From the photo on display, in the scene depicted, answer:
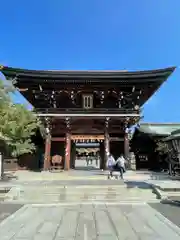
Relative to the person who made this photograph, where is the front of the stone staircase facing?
facing the viewer

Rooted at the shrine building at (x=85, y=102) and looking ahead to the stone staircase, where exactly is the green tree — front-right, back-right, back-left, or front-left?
front-right

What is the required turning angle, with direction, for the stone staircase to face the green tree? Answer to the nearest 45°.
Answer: approximately 135° to its right

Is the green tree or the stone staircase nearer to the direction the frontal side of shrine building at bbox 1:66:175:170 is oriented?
the stone staircase

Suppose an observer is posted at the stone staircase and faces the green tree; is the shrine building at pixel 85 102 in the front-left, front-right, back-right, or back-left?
front-right

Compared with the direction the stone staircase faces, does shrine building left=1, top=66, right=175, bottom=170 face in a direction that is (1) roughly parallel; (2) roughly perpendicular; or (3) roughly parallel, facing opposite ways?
roughly parallel

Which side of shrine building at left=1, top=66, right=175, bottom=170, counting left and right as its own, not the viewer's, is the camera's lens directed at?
front

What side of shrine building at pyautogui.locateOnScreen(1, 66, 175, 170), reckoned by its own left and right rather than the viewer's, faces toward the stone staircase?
front

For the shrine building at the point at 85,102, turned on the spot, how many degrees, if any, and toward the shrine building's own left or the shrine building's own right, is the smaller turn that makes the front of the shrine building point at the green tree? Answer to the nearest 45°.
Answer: approximately 45° to the shrine building's own right

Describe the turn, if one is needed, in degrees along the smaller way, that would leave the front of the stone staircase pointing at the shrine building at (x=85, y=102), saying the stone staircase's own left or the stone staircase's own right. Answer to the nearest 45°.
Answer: approximately 180°

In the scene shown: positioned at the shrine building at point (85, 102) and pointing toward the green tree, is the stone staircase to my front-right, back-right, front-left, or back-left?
front-left

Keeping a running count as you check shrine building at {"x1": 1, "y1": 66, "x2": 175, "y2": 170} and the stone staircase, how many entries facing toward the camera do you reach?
2
